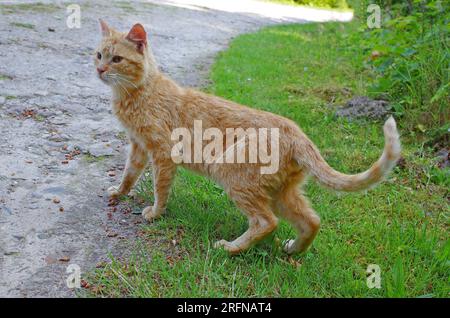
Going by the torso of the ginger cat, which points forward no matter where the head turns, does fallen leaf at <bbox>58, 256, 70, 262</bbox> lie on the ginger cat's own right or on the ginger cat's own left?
on the ginger cat's own left

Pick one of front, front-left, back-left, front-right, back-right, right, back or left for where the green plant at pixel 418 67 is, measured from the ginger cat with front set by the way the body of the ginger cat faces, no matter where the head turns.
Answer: back-right

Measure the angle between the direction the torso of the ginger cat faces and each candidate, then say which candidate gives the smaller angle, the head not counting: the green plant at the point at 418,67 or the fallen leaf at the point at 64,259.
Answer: the fallen leaf

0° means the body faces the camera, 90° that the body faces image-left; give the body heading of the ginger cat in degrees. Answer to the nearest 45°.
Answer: approximately 90°
